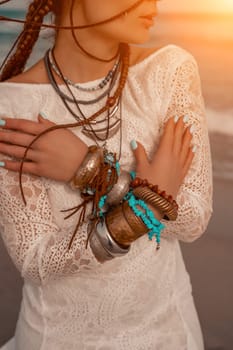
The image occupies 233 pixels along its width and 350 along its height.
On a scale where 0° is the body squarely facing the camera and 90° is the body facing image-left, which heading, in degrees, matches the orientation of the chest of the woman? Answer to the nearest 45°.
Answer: approximately 0°
